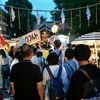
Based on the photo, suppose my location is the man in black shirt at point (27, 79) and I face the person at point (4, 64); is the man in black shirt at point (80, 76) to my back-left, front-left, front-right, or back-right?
back-right

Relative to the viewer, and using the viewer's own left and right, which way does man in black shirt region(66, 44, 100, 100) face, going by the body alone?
facing away from the viewer

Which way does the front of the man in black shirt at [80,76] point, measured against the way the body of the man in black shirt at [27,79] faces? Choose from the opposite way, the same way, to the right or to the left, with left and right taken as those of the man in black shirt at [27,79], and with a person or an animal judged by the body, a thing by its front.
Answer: the same way

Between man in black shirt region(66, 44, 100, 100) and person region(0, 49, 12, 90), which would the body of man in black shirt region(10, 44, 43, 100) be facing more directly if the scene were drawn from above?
the person

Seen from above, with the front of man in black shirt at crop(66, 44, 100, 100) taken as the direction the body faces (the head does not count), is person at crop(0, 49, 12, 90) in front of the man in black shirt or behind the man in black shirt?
in front

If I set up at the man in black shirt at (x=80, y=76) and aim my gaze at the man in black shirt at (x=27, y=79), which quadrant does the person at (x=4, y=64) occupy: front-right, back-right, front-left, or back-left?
front-right

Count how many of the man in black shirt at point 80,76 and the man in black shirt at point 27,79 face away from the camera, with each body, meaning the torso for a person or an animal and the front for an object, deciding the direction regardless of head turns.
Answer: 2

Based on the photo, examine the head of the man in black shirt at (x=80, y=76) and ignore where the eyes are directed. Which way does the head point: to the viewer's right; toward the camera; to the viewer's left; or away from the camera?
away from the camera

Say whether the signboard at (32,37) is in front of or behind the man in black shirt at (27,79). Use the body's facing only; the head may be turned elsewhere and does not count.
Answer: in front

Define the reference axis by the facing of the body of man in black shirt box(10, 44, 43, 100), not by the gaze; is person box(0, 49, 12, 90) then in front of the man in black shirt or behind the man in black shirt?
in front

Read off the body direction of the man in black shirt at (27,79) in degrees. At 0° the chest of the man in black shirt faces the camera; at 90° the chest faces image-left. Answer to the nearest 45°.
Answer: approximately 180°

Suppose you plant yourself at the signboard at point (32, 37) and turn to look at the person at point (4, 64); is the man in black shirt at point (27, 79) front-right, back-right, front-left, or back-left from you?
front-left
